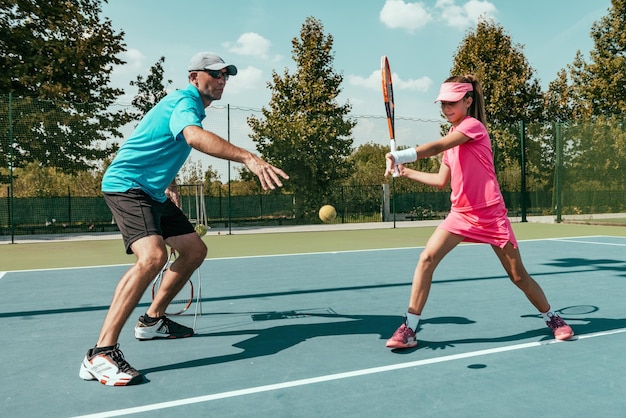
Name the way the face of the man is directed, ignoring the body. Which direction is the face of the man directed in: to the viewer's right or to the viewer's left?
to the viewer's right

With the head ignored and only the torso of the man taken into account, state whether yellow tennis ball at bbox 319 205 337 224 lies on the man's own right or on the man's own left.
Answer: on the man's own left

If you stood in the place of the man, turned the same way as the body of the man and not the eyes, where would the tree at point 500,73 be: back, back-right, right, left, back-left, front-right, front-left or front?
front-left

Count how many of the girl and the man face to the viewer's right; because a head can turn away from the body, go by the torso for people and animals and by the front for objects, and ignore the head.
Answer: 1

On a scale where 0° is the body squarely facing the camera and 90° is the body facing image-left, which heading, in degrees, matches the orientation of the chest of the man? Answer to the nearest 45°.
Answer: approximately 270°

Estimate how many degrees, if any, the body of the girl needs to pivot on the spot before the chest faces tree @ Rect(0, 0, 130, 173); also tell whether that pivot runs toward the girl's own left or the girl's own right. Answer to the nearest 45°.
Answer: approximately 90° to the girl's own right

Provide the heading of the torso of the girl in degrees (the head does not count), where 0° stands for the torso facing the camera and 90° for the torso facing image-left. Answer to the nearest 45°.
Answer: approximately 45°

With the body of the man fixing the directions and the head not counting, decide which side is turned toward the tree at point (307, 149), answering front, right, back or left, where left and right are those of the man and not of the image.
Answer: left

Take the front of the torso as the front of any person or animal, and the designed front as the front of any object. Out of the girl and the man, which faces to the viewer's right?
the man

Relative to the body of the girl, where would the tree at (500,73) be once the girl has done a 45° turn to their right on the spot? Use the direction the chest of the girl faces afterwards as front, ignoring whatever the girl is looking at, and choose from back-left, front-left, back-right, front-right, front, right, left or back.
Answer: right

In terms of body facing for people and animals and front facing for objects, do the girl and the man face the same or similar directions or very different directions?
very different directions

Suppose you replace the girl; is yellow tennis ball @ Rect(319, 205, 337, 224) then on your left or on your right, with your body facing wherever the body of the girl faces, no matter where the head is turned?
on your right

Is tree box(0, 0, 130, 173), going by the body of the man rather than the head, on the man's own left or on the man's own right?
on the man's own left
